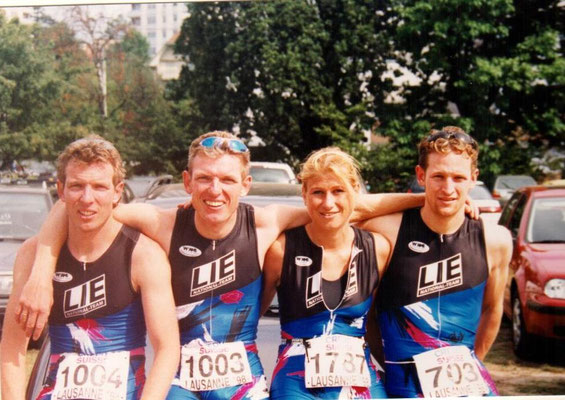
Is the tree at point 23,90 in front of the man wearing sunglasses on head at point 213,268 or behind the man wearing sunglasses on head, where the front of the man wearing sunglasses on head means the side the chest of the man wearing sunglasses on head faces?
behind

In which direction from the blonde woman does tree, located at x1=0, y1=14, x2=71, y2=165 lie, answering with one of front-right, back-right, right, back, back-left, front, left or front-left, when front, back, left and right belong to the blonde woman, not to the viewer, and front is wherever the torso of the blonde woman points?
back-right

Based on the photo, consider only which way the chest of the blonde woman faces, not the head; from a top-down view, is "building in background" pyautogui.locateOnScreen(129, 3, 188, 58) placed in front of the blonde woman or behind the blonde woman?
behind

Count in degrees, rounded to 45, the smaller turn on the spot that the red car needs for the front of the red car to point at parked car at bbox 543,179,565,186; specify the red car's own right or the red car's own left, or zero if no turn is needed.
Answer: approximately 135° to the red car's own left

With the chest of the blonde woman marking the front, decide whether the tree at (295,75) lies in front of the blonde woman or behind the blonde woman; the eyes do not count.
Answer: behind

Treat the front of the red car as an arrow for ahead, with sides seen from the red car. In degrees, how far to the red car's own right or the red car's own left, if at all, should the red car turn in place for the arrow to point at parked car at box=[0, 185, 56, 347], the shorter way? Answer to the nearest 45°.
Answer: approximately 135° to the red car's own right

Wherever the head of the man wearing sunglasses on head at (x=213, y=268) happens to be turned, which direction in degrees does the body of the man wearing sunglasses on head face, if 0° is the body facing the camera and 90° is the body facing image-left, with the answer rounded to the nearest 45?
approximately 0°
